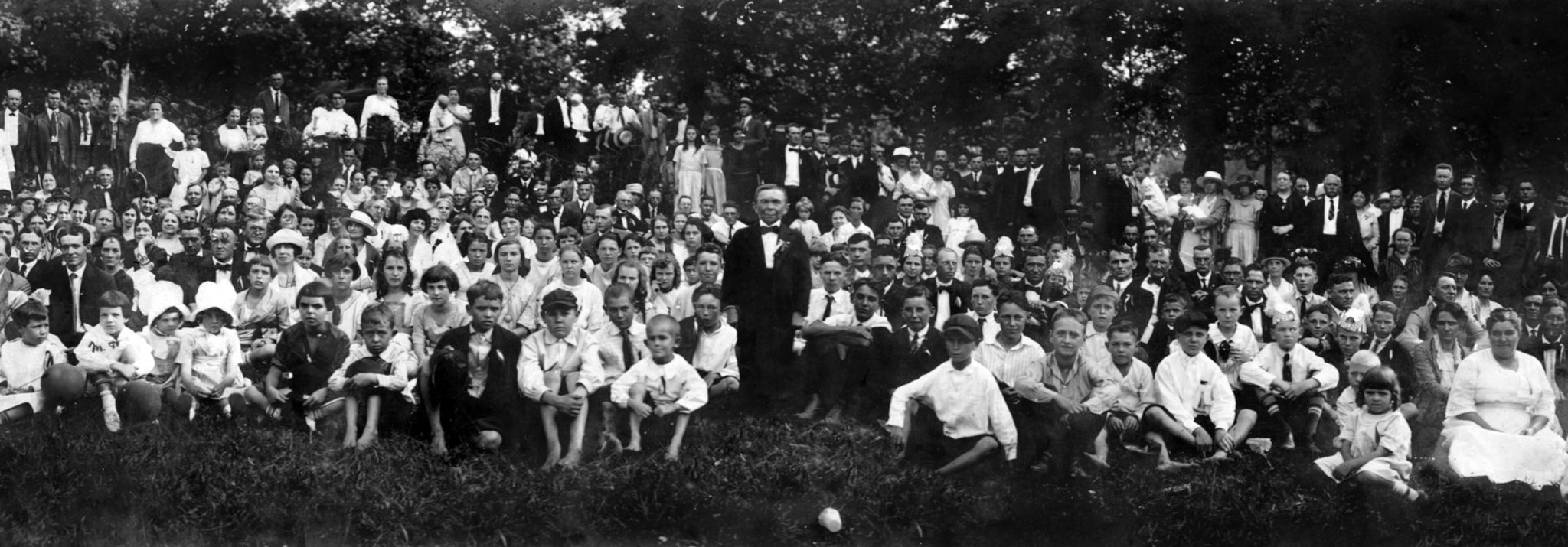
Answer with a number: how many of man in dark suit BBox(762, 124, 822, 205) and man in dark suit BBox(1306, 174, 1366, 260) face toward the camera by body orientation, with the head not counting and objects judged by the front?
2

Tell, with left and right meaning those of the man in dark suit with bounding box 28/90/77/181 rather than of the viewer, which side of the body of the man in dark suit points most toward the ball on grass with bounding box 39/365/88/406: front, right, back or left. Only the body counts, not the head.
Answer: front

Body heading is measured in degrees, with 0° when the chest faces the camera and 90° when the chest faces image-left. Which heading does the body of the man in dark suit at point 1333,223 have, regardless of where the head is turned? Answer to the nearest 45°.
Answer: approximately 0°

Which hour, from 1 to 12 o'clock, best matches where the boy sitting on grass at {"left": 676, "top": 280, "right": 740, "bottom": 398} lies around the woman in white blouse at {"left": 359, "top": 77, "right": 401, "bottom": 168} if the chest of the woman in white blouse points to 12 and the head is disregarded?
The boy sitting on grass is roughly at 11 o'clock from the woman in white blouse.

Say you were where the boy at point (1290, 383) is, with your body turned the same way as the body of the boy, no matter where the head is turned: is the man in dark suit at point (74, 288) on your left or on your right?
on your right

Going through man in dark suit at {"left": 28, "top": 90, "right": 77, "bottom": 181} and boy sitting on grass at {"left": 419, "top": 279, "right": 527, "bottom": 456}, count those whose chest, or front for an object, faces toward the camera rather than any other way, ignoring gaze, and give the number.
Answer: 2

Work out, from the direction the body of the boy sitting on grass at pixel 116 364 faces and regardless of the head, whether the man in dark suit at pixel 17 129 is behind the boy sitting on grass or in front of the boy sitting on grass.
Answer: behind
